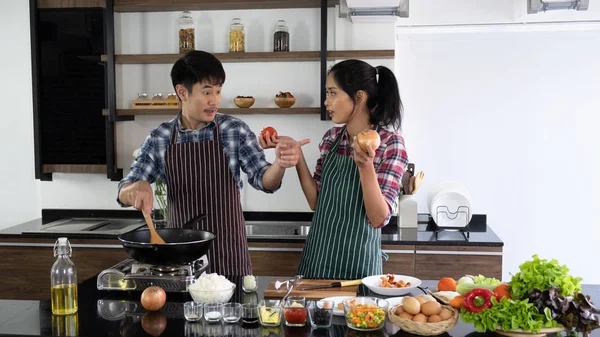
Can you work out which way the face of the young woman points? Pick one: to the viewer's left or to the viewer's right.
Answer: to the viewer's left

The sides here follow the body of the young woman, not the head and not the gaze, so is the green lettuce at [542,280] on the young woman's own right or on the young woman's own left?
on the young woman's own left

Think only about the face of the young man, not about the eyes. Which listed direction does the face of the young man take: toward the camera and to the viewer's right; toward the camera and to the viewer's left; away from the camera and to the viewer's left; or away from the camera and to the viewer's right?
toward the camera and to the viewer's right

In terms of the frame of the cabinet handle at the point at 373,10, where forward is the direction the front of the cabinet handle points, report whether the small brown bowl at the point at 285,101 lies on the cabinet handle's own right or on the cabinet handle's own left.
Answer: on the cabinet handle's own right

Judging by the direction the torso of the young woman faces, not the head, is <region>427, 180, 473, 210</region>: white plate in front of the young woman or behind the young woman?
behind

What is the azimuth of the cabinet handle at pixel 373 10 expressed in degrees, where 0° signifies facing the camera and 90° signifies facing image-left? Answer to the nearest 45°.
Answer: approximately 0°

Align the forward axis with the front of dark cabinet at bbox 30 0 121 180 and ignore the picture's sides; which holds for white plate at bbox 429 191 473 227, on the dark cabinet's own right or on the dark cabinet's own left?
on the dark cabinet's own left

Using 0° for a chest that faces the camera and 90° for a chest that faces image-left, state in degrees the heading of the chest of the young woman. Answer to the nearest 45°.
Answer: approximately 45°

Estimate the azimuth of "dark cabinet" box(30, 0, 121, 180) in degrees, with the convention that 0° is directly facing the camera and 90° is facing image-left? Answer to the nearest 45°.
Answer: approximately 0°

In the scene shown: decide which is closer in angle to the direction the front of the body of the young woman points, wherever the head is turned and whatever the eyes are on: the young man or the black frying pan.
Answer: the black frying pan

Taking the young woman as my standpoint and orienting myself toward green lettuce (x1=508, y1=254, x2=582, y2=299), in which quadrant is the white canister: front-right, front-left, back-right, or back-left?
back-left

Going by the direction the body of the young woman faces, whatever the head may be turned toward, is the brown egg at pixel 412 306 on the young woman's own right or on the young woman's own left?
on the young woman's own left
